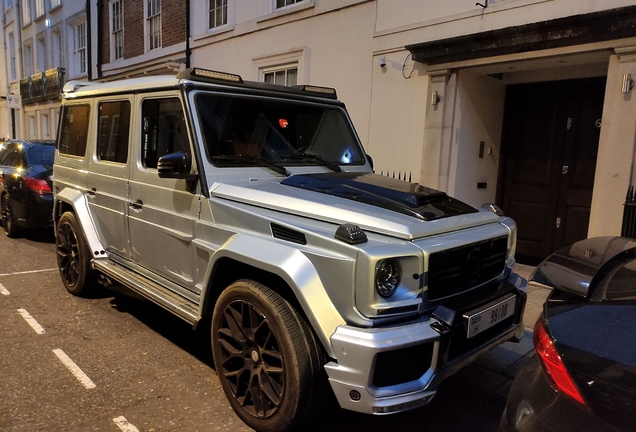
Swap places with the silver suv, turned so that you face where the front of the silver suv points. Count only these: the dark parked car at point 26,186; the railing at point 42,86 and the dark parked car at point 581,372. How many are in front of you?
1

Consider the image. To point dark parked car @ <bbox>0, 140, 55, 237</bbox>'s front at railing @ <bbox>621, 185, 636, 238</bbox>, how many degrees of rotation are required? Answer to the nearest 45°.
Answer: approximately 180°

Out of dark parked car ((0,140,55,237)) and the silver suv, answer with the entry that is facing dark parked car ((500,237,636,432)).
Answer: the silver suv

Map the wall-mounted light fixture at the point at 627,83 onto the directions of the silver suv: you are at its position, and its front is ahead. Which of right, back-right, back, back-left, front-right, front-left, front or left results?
left

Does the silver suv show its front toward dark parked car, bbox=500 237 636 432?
yes

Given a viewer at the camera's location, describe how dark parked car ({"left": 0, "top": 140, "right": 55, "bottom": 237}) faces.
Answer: facing away from the viewer and to the left of the viewer

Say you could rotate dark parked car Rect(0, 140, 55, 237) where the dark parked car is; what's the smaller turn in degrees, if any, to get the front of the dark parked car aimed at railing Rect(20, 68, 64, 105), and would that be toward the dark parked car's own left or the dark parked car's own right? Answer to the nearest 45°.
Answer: approximately 45° to the dark parked car's own right

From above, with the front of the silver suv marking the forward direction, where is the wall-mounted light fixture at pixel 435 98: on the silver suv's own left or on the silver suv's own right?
on the silver suv's own left

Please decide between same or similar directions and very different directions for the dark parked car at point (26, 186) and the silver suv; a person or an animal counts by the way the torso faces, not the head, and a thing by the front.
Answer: very different directions

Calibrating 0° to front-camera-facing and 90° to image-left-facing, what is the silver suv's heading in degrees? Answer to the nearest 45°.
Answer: approximately 315°

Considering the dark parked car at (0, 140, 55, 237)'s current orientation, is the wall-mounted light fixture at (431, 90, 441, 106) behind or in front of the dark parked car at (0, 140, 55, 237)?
behind

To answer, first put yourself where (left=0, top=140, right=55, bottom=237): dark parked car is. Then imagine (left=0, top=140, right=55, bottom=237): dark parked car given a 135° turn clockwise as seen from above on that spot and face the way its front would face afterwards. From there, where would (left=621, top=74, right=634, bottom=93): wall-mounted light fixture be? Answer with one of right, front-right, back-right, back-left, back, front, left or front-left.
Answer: front-right

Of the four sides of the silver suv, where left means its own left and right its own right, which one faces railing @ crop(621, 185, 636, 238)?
left

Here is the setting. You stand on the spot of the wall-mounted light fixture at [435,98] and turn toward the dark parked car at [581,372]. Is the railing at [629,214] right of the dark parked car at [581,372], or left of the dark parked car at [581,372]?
left
